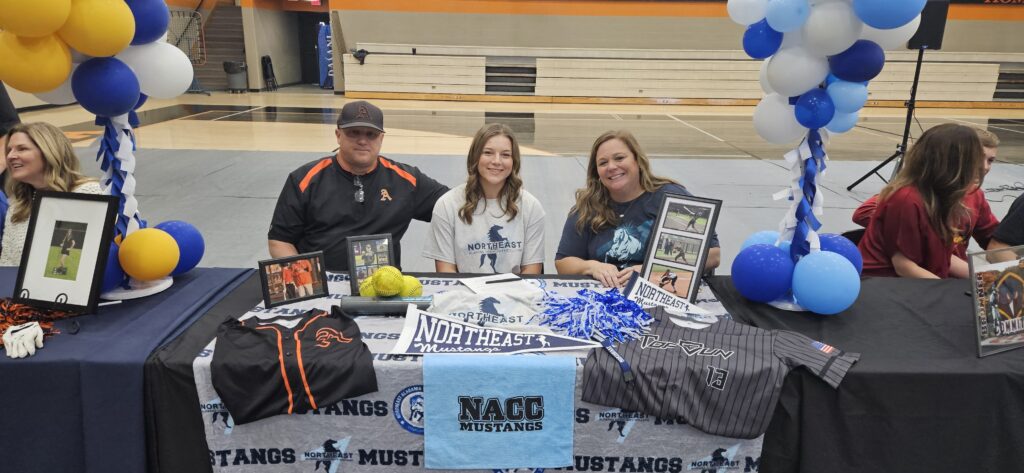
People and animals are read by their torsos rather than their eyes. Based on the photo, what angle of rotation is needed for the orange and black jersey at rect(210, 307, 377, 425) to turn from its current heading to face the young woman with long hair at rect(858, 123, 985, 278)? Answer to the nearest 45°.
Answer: approximately 90° to its left

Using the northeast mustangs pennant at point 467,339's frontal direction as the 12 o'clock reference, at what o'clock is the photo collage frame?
The photo collage frame is roughly at 8 o'clock from the northeast mustangs pennant.

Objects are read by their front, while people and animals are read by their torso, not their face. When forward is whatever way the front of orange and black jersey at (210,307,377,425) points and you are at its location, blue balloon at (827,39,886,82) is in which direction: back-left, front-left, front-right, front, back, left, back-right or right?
left

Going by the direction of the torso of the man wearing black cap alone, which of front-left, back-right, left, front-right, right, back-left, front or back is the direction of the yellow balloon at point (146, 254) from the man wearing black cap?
front-right

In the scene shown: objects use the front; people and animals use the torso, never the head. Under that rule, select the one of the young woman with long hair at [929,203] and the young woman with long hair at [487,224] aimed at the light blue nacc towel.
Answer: the young woman with long hair at [487,224]

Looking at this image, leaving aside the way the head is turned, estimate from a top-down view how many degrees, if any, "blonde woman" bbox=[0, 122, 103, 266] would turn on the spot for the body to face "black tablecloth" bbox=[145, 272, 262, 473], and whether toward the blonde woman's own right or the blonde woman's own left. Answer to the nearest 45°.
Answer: approximately 45° to the blonde woman's own left

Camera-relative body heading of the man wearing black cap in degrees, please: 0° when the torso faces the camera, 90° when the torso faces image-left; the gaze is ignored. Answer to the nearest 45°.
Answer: approximately 0°
